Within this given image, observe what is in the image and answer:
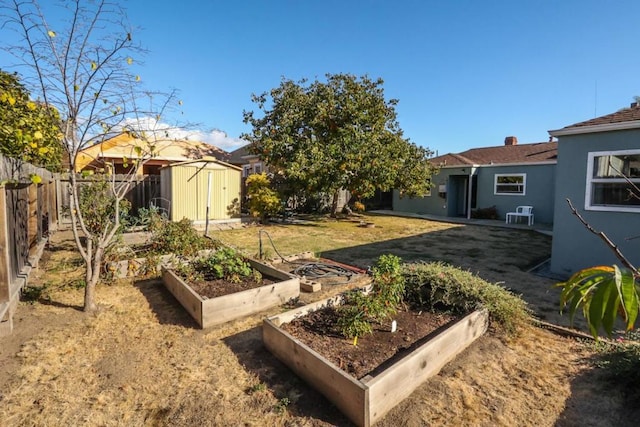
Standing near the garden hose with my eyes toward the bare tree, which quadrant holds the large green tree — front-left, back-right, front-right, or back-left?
back-right

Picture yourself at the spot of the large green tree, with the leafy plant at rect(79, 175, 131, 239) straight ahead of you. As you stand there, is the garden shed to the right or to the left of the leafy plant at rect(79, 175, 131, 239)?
right

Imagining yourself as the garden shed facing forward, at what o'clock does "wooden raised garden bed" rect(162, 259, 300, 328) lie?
The wooden raised garden bed is roughly at 12 o'clock from the garden shed.

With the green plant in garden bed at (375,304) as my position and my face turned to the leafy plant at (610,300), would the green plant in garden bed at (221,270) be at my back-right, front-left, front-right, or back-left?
back-right

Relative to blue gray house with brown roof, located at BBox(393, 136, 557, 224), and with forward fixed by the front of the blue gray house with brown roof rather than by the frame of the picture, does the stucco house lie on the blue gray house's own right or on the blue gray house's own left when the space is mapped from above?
on the blue gray house's own left

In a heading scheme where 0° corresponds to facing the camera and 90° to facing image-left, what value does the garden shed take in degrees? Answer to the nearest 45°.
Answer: approximately 0°

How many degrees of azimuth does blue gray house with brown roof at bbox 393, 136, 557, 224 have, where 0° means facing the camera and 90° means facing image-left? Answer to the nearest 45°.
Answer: approximately 45°
